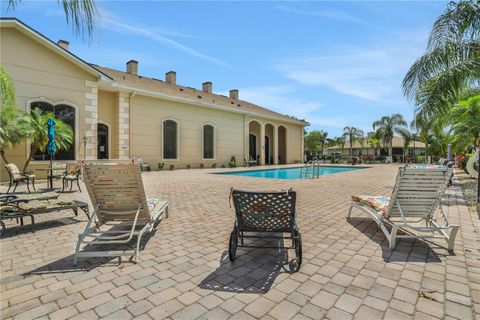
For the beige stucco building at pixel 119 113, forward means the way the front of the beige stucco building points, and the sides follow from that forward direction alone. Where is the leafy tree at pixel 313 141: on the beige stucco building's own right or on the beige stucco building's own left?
on the beige stucco building's own left

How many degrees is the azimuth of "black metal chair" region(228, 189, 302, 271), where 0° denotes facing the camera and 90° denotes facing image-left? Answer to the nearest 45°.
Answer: approximately 180°

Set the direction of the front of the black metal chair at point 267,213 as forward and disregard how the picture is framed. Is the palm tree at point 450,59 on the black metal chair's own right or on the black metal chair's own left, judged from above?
on the black metal chair's own right

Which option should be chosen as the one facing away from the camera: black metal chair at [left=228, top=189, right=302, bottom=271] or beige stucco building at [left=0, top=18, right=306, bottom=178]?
the black metal chair

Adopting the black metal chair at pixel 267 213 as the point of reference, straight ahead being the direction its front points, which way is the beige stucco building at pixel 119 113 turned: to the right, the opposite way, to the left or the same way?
to the right

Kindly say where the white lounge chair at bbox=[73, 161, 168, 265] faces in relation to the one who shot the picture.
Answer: facing away from the viewer and to the right of the viewer

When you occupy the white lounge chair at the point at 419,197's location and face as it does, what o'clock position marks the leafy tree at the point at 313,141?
The leafy tree is roughly at 1 o'clock from the white lounge chair.

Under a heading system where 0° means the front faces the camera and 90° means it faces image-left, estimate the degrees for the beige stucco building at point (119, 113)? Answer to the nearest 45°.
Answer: approximately 315°

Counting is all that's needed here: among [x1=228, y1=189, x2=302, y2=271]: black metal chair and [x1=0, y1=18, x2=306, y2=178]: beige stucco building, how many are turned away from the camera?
1

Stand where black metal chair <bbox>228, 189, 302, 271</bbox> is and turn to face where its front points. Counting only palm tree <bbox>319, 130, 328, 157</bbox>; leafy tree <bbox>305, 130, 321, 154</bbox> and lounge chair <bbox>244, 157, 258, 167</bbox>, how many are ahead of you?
3
